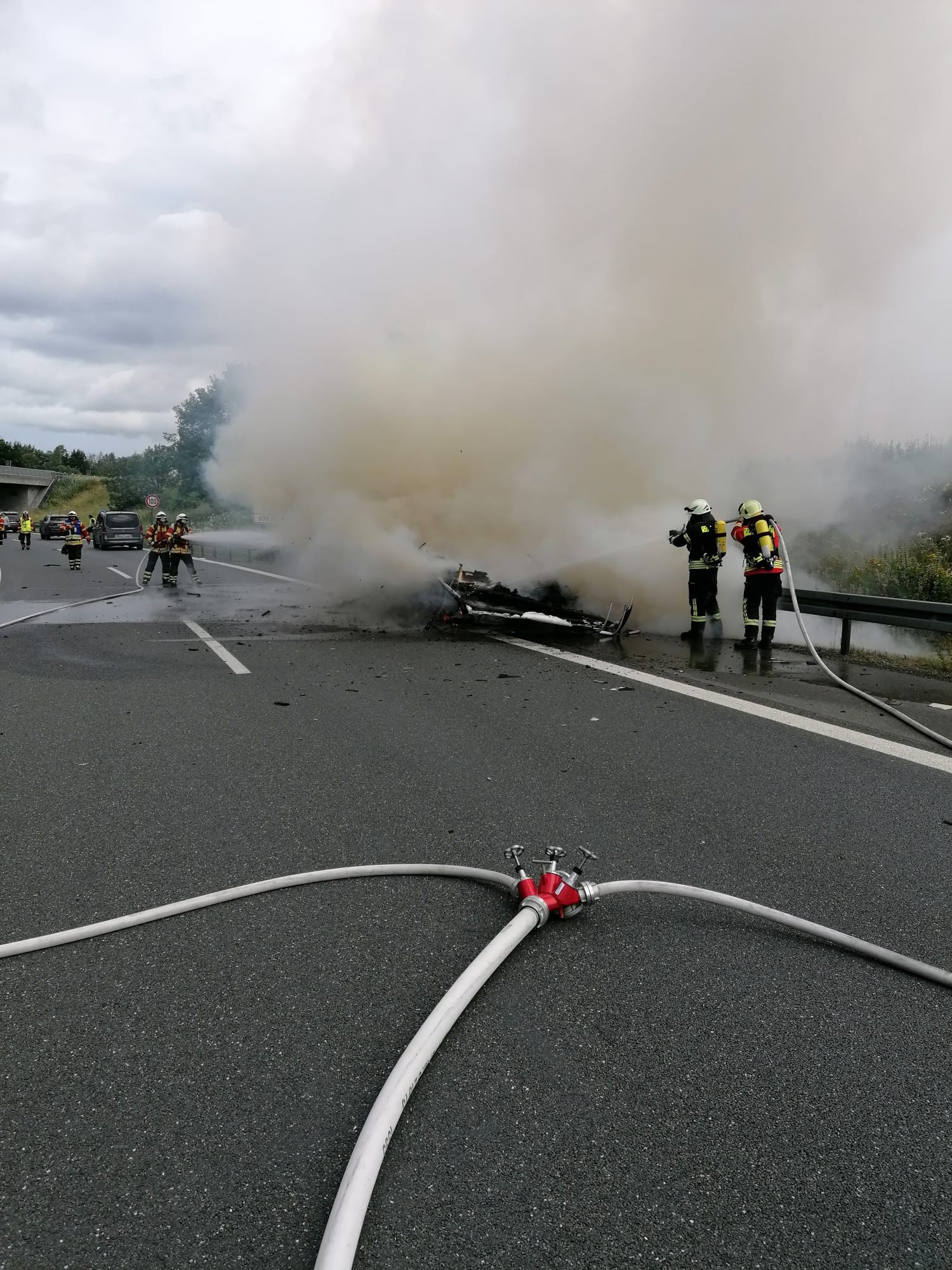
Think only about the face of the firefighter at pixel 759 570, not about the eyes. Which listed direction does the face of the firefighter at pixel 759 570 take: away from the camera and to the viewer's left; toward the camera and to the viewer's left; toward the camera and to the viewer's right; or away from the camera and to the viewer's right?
away from the camera and to the viewer's left

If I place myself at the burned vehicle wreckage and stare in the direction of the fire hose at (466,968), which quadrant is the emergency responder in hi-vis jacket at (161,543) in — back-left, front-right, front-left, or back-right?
back-right

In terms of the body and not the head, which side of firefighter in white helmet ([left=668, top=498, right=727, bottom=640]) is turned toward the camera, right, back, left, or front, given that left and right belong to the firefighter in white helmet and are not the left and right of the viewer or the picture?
left

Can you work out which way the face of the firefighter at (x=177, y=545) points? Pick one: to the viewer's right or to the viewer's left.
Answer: to the viewer's right

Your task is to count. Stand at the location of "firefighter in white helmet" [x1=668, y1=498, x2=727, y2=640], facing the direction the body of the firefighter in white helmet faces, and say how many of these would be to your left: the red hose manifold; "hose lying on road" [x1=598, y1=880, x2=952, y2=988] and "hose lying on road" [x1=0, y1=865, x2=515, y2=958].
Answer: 3

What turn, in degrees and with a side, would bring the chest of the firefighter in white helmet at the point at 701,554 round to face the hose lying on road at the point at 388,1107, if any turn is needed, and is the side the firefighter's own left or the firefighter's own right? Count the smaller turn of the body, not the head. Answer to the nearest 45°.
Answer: approximately 90° to the firefighter's own left

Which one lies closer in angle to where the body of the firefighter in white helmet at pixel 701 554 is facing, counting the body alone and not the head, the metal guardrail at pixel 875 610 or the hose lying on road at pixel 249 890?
the hose lying on road

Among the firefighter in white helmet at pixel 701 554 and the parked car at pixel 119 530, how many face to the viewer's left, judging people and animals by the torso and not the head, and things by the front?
1
